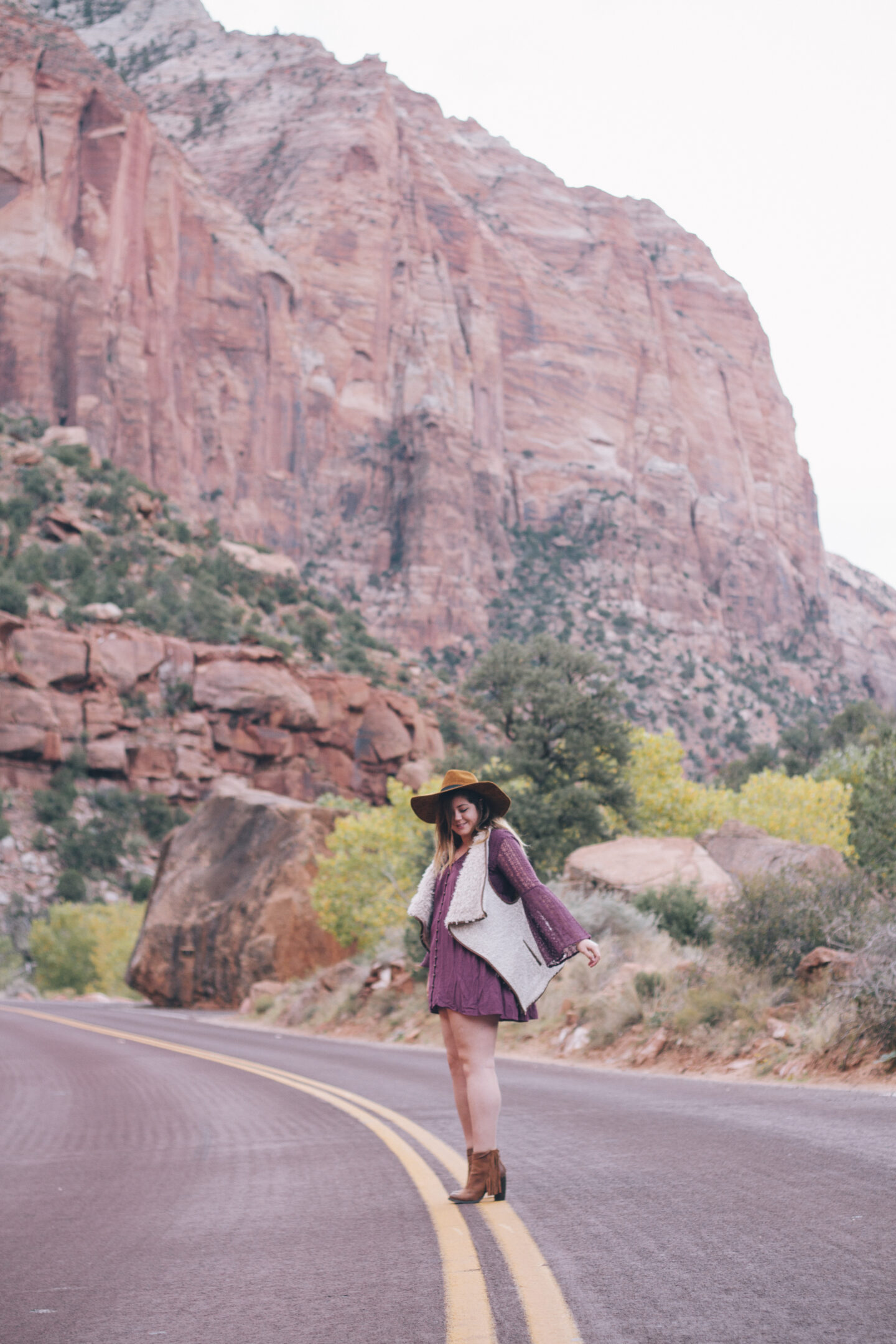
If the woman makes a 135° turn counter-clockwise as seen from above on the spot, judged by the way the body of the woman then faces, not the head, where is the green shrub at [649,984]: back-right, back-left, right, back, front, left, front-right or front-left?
left

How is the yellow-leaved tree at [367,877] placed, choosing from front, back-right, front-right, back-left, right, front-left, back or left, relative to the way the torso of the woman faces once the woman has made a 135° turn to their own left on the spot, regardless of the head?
left

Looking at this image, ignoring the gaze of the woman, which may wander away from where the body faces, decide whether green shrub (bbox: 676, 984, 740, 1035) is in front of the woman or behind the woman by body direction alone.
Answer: behind

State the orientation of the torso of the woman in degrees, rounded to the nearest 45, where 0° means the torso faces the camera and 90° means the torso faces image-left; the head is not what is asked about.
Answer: approximately 45°

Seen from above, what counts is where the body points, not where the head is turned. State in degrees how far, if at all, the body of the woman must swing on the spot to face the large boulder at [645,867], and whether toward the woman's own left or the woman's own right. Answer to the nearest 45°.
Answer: approximately 135° to the woman's own right

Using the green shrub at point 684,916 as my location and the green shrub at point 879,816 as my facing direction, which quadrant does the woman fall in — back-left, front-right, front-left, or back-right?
back-right

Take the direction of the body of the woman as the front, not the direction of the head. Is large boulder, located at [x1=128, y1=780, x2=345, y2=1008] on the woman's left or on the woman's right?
on the woman's right
